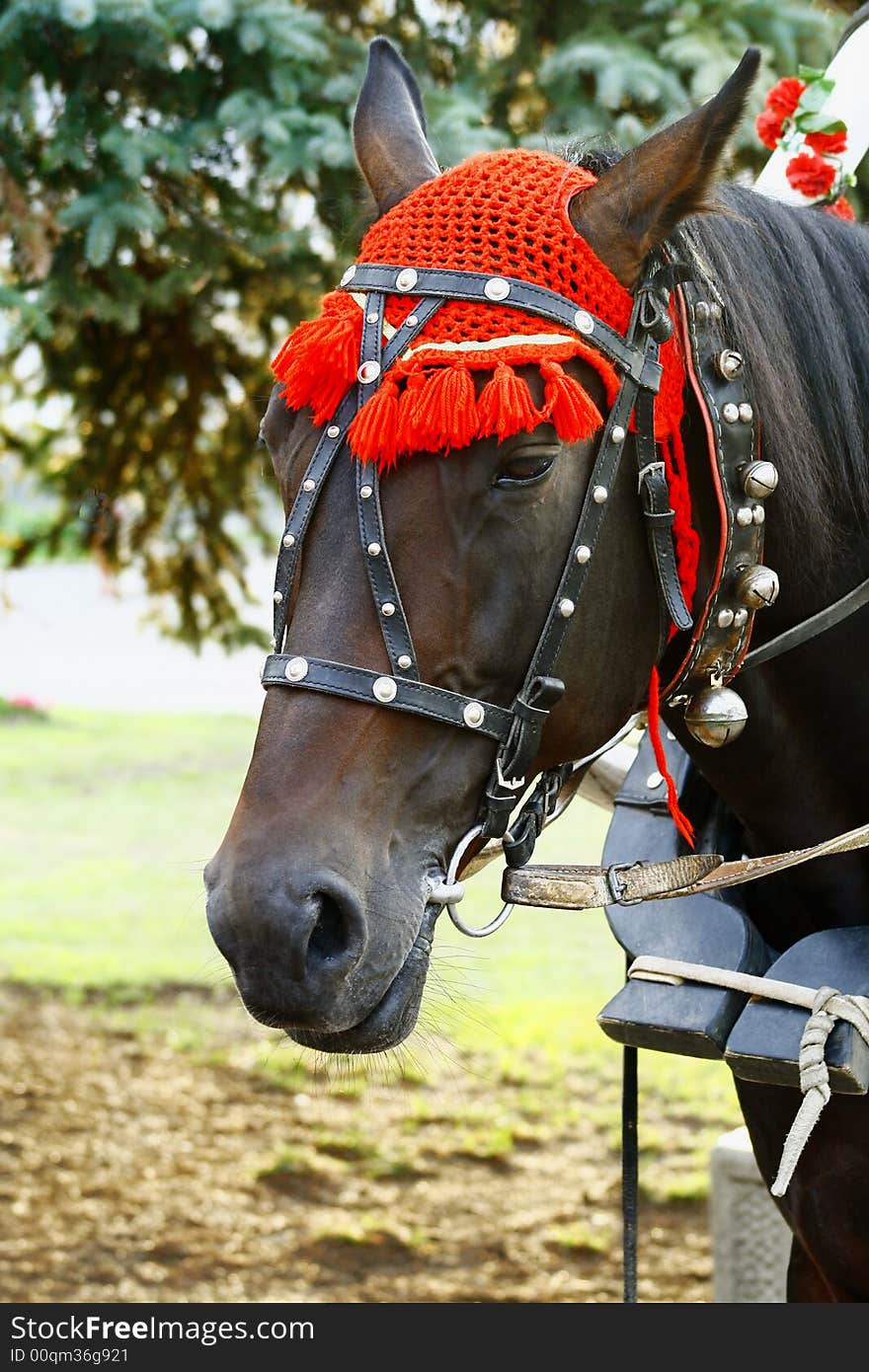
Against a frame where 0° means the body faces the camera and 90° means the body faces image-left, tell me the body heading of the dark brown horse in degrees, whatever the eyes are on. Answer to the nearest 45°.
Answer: approximately 45°
